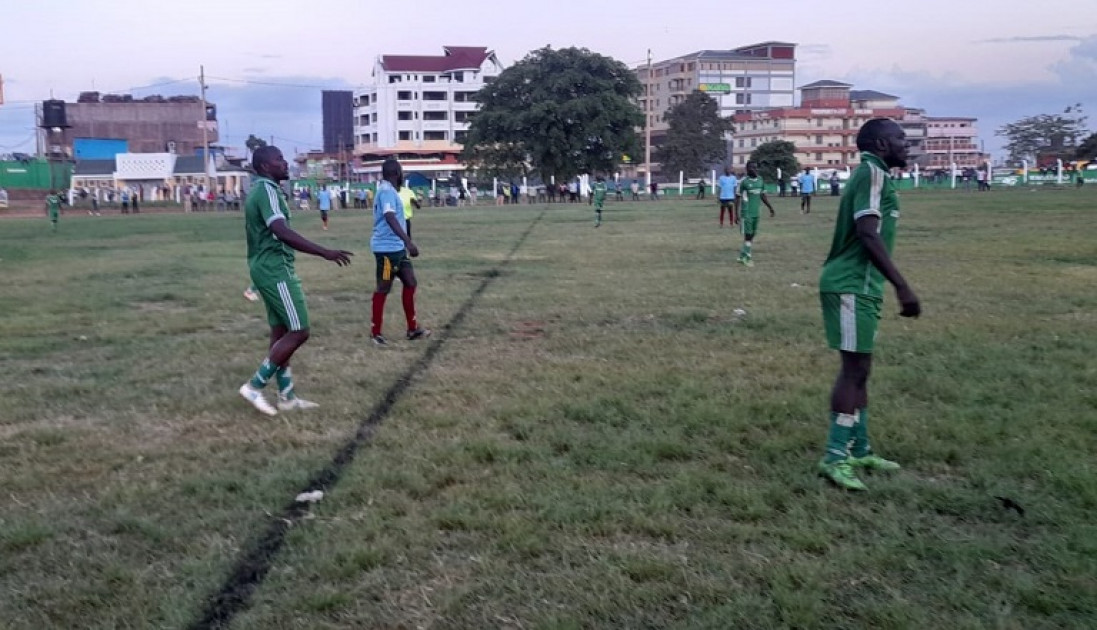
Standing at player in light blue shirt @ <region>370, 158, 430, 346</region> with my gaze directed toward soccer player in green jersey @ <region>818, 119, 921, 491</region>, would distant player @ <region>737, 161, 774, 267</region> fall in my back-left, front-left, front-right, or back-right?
back-left

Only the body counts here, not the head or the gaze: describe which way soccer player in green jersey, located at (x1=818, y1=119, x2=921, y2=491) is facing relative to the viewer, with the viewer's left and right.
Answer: facing to the right of the viewer

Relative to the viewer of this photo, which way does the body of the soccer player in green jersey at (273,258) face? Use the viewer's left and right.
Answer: facing to the right of the viewer

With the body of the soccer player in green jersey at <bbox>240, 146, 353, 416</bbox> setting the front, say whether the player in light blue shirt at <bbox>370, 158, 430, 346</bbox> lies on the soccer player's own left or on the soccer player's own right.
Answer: on the soccer player's own left

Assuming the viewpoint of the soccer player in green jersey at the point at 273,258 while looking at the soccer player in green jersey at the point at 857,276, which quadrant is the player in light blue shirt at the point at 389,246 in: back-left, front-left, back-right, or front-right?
back-left

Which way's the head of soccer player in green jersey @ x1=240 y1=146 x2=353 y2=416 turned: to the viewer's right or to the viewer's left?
to the viewer's right

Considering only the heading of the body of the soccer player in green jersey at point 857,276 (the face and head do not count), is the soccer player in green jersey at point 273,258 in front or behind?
behind
